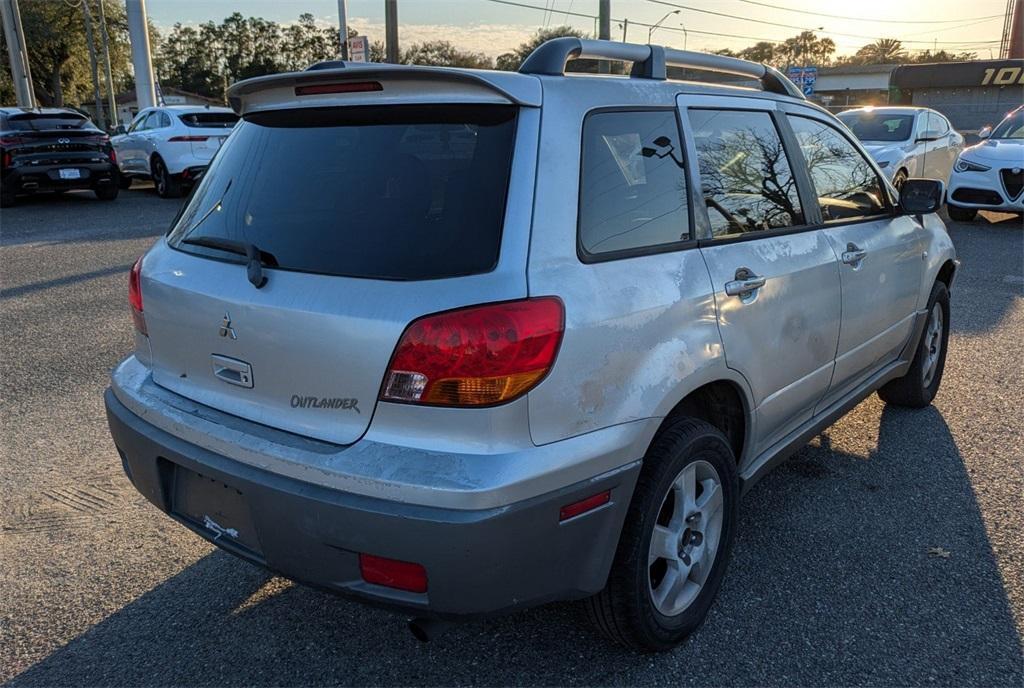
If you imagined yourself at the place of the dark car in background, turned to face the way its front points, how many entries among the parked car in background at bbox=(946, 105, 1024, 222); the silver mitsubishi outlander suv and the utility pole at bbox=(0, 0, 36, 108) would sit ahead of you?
1

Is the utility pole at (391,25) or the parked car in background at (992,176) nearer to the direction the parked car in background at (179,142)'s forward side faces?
the utility pole

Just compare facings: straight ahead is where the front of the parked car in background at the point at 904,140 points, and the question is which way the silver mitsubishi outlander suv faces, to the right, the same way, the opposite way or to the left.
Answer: the opposite way

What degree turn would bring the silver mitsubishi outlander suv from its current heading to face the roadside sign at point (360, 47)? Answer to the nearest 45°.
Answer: approximately 45° to its left

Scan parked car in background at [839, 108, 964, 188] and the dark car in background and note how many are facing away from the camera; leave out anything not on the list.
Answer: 1

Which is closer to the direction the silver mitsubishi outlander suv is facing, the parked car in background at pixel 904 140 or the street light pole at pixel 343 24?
the parked car in background

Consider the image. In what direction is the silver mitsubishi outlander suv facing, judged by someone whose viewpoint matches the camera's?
facing away from the viewer and to the right of the viewer

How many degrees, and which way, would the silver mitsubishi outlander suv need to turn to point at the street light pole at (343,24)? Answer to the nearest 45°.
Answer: approximately 45° to its left

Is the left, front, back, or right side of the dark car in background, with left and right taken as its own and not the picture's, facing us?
back

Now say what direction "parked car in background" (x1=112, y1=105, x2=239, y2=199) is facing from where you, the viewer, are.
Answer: facing away from the viewer and to the left of the viewer

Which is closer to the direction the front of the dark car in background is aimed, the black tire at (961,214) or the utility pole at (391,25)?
the utility pole

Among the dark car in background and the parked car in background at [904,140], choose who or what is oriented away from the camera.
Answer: the dark car in background
